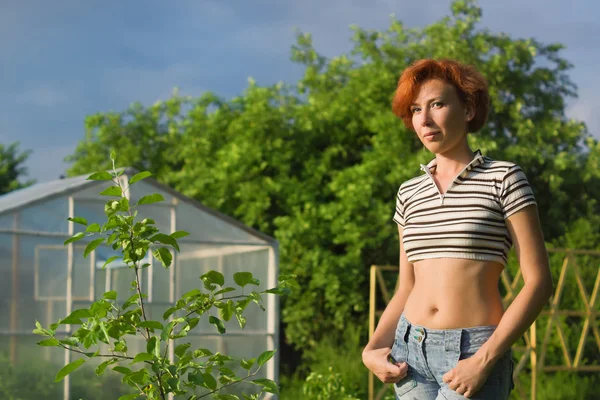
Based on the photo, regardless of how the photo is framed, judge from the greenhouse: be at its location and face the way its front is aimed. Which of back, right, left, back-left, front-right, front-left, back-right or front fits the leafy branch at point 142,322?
front

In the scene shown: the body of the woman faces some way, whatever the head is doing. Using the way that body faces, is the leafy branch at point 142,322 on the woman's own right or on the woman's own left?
on the woman's own right

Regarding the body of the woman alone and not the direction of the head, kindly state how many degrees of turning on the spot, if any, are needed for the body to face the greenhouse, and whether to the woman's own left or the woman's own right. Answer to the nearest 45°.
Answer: approximately 90° to the woman's own right

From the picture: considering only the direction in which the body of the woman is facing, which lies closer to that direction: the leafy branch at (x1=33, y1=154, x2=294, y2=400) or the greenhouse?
the leafy branch

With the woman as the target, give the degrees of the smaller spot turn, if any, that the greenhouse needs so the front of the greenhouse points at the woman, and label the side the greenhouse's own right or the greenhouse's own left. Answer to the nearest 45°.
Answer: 0° — it already faces them

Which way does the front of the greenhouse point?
toward the camera

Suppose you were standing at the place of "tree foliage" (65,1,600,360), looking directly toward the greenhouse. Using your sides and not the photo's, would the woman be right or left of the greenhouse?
left

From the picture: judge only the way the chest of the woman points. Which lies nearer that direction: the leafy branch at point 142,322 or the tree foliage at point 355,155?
the leafy branch

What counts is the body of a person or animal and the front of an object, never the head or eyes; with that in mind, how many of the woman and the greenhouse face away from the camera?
0

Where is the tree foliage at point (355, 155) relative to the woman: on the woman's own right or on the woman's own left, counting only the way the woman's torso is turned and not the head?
on the woman's own right
